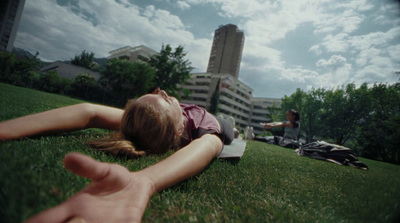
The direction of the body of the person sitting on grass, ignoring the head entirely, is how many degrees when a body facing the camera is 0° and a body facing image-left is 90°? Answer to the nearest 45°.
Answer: approximately 90°

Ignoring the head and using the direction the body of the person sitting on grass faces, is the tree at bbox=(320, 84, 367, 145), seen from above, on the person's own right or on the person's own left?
on the person's own right

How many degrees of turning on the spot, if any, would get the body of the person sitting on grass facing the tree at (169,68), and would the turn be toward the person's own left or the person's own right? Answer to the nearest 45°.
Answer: approximately 45° to the person's own right

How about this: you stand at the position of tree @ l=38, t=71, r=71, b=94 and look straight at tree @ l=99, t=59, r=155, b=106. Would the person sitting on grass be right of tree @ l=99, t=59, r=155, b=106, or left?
right
